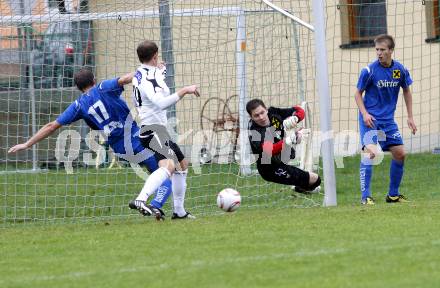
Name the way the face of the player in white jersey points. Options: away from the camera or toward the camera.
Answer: away from the camera

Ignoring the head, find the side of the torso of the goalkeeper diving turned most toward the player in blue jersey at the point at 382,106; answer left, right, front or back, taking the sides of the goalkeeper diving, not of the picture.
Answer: left

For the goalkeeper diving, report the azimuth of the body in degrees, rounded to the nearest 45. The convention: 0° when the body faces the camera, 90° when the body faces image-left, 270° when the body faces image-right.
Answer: approximately 315°

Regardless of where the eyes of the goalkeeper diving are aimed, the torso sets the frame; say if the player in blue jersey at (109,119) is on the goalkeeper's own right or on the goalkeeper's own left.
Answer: on the goalkeeper's own right

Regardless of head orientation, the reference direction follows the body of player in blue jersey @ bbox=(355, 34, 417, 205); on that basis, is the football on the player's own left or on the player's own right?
on the player's own right

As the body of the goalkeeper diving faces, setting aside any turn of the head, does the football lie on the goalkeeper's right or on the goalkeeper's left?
on the goalkeeper's right

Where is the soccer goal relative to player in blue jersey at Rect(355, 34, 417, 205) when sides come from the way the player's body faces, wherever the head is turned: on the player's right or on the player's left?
on the player's right

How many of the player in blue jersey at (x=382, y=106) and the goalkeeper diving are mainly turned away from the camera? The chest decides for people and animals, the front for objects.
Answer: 0

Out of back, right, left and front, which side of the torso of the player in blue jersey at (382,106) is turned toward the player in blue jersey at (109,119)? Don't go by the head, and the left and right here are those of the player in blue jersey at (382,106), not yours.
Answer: right
